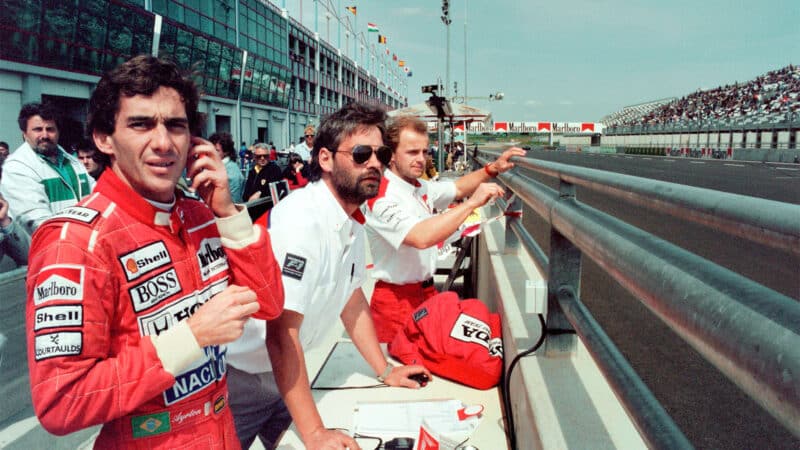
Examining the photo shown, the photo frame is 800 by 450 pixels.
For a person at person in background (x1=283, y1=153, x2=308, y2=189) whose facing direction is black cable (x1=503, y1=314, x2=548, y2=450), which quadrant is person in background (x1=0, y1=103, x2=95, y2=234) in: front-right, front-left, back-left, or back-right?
front-right

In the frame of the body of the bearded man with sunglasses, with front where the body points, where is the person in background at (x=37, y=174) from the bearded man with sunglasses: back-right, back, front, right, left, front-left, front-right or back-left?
back

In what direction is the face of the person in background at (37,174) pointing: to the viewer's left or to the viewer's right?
to the viewer's right

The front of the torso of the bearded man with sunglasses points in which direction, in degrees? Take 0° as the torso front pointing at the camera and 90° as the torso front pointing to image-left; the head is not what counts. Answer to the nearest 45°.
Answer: approximately 315°

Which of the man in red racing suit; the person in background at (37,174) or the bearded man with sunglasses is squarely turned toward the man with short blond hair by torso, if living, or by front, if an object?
the person in background

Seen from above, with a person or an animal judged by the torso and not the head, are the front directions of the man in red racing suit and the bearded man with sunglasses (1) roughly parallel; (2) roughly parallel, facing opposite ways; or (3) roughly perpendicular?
roughly parallel

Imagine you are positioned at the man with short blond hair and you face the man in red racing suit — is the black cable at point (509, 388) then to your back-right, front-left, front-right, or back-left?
front-left

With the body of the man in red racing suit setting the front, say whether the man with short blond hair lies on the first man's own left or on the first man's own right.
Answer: on the first man's own left

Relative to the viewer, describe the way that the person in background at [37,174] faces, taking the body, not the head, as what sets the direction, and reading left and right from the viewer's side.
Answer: facing the viewer and to the right of the viewer

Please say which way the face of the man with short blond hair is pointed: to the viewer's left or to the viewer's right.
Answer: to the viewer's right

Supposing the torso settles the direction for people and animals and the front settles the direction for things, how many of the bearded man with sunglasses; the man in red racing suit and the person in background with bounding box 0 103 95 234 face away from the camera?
0
